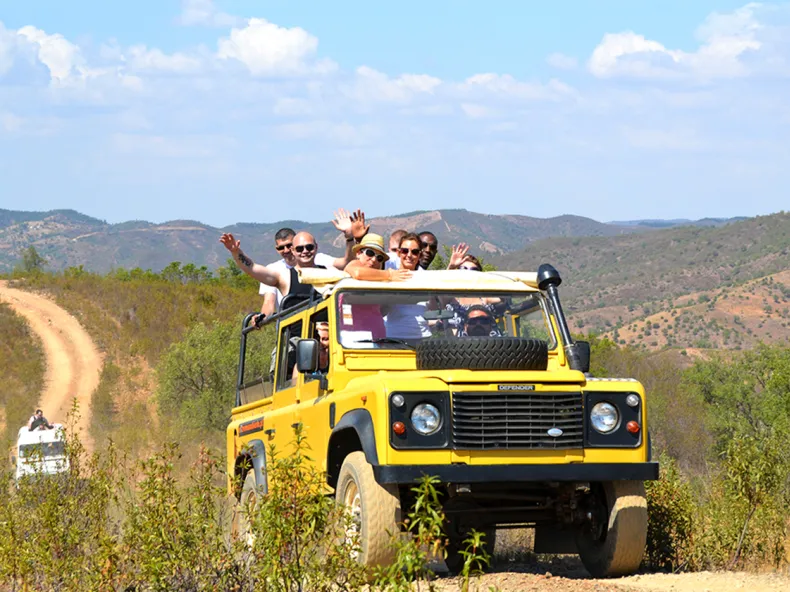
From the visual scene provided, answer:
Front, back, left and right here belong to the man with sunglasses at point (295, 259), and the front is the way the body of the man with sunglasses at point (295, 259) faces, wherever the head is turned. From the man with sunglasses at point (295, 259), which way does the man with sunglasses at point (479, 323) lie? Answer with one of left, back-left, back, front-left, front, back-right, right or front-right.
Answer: front-left

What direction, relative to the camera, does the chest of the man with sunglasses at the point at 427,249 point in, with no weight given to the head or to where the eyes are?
toward the camera

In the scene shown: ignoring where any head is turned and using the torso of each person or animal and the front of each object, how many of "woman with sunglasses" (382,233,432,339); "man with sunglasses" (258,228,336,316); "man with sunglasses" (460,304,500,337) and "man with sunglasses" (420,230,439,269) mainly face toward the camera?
4

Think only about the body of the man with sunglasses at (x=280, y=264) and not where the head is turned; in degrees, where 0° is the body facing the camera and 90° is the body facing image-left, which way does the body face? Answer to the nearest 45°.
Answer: approximately 0°

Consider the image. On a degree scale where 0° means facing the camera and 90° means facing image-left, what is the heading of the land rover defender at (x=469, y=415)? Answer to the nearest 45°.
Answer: approximately 315°

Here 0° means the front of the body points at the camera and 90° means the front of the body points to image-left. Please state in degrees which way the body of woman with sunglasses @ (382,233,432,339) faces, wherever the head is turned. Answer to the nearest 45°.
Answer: approximately 0°

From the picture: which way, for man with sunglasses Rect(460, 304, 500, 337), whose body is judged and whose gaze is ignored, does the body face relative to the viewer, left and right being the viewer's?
facing the viewer

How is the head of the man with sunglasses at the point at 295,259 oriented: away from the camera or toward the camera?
toward the camera

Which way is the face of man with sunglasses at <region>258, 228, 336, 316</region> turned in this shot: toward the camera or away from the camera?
toward the camera

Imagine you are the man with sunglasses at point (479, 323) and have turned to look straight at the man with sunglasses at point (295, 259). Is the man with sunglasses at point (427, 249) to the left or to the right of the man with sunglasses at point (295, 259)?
right

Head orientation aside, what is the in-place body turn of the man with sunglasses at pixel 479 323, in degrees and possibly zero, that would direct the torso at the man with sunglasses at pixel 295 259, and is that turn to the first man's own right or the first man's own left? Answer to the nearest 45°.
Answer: approximately 135° to the first man's own right

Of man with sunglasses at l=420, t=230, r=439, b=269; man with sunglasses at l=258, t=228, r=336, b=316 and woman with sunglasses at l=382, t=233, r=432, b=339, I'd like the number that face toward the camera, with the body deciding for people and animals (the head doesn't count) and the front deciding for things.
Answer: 3

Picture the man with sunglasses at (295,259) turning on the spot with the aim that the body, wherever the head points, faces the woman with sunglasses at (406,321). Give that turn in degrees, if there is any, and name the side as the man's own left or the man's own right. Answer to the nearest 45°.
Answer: approximately 45° to the man's own left
